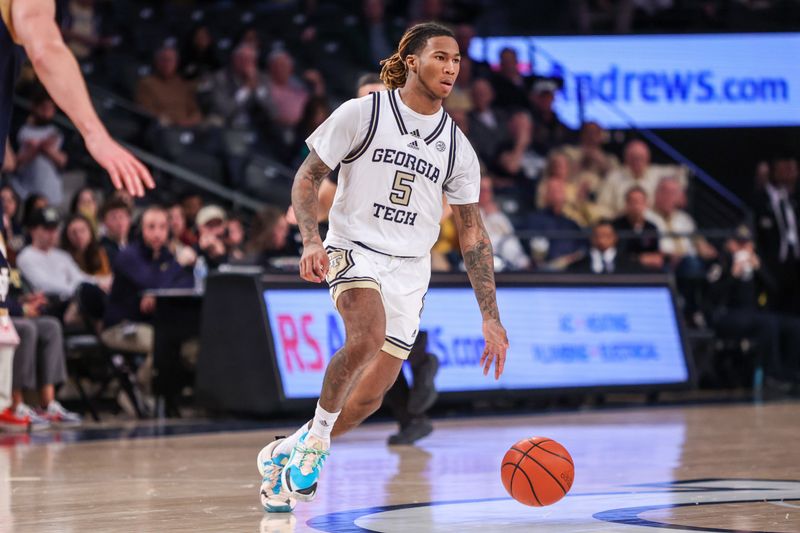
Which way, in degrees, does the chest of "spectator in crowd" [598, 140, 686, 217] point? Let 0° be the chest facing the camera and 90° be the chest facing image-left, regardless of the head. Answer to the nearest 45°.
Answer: approximately 0°

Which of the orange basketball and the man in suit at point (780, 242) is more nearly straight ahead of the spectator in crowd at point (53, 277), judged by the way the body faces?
the orange basketball

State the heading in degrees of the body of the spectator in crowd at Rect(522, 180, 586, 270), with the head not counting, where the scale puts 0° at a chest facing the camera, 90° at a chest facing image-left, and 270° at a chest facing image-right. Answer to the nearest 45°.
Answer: approximately 0°

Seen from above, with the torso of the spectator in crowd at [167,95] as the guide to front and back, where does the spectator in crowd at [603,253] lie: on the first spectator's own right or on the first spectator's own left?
on the first spectator's own left

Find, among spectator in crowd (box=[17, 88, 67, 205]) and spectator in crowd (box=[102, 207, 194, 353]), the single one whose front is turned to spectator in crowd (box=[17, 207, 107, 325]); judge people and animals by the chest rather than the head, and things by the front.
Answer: spectator in crowd (box=[17, 88, 67, 205])

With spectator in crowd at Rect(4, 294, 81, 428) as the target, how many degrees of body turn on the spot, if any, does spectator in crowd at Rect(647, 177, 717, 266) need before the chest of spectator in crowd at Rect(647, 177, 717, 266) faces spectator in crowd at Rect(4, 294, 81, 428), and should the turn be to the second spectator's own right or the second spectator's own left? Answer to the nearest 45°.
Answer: approximately 45° to the second spectator's own right

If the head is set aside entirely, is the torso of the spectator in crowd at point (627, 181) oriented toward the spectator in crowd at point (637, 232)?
yes

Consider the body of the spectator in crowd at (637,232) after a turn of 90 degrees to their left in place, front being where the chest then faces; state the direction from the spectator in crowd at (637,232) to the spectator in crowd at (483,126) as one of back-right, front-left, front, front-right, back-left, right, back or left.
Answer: back-left

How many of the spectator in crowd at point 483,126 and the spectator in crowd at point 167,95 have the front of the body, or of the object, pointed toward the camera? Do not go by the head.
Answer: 2
